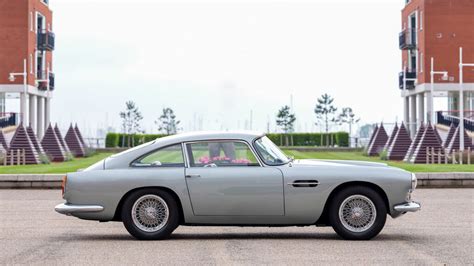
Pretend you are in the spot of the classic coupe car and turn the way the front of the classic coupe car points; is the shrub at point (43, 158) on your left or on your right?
on your left

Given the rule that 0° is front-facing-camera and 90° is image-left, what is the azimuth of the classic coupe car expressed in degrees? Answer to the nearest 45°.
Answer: approximately 270°
